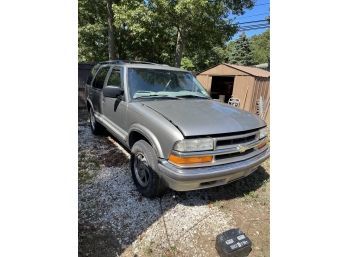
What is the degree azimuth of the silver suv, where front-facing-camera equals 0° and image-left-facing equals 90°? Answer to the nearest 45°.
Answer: approximately 315°

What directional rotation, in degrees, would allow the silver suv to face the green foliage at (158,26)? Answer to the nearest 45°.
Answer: approximately 135° to its left

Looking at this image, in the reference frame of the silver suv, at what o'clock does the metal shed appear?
The metal shed is roughly at 8 o'clock from the silver suv.

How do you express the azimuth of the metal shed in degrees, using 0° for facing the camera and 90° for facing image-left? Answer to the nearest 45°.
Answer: approximately 45°

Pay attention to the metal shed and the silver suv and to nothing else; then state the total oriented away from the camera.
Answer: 0

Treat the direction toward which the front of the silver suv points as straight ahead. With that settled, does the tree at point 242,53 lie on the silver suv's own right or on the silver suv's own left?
on the silver suv's own left

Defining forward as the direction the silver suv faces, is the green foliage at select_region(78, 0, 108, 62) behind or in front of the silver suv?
behind

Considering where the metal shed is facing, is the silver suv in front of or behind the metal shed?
in front

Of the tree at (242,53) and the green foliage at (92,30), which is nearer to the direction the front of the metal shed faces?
the green foliage
